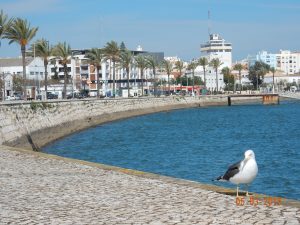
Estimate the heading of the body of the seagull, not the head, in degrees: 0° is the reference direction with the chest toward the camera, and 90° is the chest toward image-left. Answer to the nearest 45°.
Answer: approximately 315°
